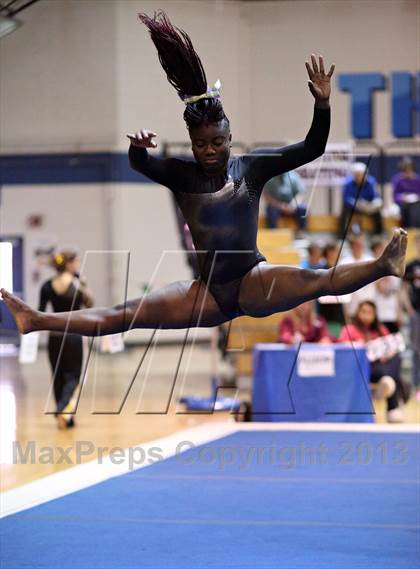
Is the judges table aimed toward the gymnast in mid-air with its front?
yes

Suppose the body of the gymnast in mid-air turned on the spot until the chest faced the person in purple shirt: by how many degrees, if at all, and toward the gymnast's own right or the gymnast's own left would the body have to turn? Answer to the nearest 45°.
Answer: approximately 180°

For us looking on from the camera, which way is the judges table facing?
facing the viewer

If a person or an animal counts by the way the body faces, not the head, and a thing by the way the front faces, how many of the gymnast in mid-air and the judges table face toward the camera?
2

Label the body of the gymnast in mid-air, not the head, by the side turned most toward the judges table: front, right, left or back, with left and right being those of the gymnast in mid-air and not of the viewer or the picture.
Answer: back

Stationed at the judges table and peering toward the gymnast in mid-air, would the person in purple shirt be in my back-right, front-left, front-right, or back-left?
back-left
